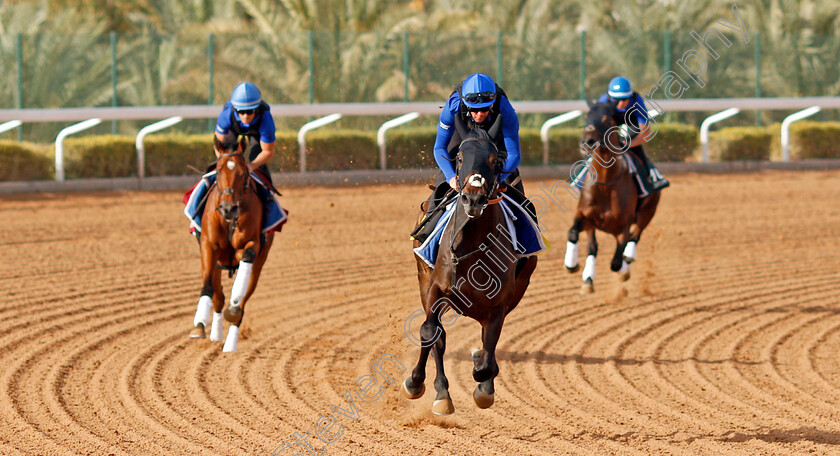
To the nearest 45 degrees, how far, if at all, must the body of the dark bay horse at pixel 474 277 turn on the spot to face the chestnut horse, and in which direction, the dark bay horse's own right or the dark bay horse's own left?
approximately 135° to the dark bay horse's own right

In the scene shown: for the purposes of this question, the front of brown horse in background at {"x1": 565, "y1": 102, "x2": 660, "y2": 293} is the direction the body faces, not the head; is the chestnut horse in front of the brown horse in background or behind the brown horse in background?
in front

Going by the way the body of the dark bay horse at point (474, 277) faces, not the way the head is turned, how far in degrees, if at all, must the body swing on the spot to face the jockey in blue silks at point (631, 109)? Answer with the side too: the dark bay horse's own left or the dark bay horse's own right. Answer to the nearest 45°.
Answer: approximately 180°

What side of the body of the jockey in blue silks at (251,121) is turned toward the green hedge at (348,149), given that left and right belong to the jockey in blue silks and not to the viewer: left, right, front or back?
back

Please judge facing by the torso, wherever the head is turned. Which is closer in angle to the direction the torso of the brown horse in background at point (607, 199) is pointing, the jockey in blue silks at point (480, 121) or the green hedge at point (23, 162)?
the jockey in blue silks

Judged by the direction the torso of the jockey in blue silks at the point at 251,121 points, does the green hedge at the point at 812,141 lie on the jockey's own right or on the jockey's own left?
on the jockey's own left

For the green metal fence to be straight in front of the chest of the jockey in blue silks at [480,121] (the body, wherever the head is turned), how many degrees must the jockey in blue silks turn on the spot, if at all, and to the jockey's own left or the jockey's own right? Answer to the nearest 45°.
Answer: approximately 180°

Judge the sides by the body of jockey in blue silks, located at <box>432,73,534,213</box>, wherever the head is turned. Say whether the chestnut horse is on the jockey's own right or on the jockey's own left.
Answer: on the jockey's own right
